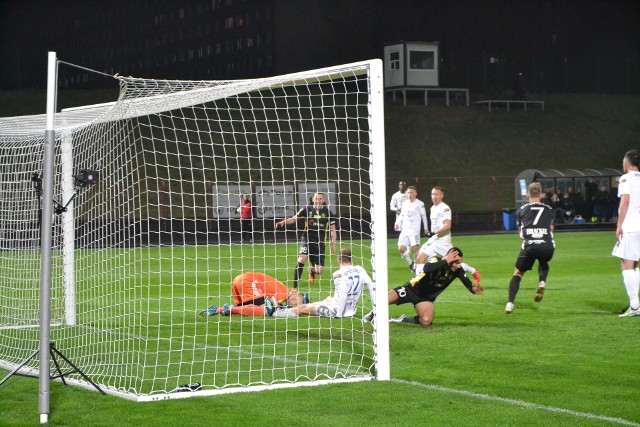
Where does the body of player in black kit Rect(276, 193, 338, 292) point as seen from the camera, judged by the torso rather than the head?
toward the camera

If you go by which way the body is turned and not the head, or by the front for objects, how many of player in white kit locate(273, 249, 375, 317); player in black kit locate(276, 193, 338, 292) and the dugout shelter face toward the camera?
2

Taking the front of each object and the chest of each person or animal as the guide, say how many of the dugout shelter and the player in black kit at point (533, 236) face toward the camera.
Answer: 1

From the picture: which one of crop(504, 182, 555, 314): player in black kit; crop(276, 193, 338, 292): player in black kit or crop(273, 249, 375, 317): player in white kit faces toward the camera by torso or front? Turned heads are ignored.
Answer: crop(276, 193, 338, 292): player in black kit

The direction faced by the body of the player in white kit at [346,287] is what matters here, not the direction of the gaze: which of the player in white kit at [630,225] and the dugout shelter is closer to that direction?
the dugout shelter

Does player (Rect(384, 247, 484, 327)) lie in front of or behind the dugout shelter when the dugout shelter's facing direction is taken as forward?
in front

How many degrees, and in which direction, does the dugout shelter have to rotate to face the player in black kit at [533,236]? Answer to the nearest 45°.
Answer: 0° — it already faces them

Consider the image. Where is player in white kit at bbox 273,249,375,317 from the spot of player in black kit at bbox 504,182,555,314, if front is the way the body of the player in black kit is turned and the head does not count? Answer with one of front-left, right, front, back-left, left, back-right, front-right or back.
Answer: back-left

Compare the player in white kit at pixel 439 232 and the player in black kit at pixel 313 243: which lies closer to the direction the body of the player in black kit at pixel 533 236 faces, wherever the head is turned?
the player in white kit

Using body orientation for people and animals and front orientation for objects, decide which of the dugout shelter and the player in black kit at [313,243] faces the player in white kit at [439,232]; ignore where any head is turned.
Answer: the dugout shelter

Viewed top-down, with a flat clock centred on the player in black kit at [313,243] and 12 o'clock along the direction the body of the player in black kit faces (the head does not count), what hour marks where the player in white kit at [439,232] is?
The player in white kit is roughly at 9 o'clock from the player in black kit.

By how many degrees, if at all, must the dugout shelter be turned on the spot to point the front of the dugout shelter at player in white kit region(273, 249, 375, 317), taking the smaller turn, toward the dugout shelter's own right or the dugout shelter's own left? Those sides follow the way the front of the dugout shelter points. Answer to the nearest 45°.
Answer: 0° — it already faces them

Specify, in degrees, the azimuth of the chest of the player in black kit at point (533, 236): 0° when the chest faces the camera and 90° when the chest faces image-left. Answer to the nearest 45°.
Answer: approximately 180°
